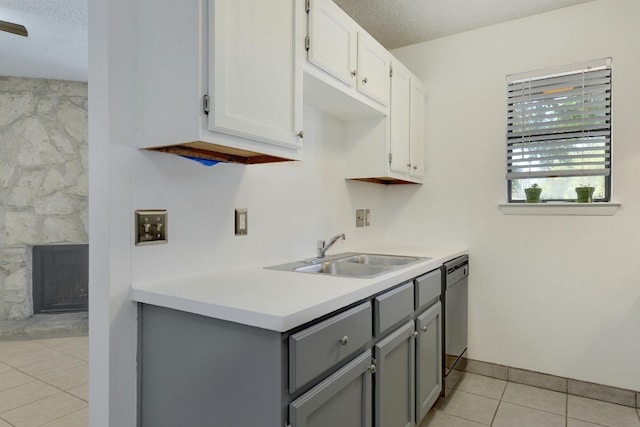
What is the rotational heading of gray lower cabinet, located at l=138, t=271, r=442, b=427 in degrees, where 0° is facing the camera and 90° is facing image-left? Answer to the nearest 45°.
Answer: approximately 315°

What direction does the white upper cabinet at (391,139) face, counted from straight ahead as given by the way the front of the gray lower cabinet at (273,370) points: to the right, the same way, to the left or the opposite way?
the same way

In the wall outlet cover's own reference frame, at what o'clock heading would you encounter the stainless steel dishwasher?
The stainless steel dishwasher is roughly at 10 o'clock from the wall outlet cover.

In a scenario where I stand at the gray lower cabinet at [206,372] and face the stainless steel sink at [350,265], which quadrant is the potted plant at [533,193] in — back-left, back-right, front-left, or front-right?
front-right

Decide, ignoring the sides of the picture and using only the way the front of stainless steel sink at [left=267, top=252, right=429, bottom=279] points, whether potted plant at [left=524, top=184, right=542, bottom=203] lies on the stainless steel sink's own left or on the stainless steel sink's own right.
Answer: on the stainless steel sink's own left

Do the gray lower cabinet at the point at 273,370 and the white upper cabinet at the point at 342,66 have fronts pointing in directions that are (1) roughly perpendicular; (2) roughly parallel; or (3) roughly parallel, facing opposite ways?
roughly parallel

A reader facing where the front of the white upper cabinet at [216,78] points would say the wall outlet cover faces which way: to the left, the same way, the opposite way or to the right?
the same way

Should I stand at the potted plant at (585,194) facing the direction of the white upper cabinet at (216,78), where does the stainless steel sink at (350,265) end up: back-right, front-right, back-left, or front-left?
front-right

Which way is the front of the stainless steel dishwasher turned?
to the viewer's right

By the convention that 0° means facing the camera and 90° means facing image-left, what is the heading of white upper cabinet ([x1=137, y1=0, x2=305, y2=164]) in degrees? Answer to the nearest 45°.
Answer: approximately 315°

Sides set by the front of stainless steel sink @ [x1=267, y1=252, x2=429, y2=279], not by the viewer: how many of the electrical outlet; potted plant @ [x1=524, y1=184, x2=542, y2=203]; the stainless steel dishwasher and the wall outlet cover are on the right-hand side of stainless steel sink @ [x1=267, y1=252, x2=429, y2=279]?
1

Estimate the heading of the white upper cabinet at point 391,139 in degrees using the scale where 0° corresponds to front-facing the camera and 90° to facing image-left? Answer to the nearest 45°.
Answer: approximately 315°

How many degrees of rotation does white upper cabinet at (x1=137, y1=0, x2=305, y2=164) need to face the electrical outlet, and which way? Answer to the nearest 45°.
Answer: approximately 90° to its left

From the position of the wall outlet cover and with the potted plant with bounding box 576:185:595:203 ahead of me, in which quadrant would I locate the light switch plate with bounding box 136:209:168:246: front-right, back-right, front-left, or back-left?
back-right

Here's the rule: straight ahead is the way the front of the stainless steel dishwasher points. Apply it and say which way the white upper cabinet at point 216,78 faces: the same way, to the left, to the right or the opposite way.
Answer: the same way
